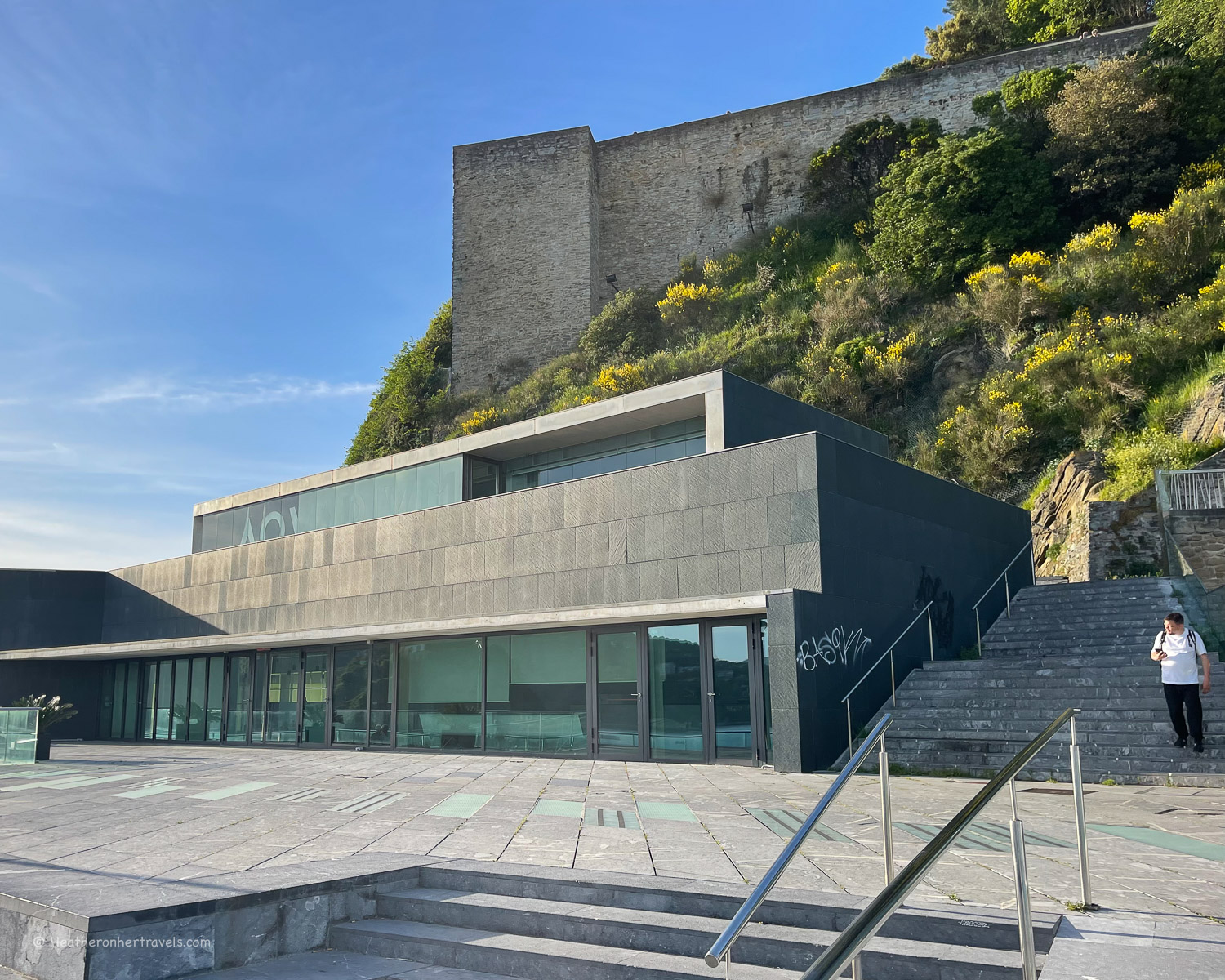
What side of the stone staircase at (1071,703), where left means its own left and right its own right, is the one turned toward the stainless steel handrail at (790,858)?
front

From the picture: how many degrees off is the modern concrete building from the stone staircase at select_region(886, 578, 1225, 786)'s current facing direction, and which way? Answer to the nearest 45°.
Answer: approximately 90° to its right

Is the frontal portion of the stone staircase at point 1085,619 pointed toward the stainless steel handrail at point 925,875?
yes

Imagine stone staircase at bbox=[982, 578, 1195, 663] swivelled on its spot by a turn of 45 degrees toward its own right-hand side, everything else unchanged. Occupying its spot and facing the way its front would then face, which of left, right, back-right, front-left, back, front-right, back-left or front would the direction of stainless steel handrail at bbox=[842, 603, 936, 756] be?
front

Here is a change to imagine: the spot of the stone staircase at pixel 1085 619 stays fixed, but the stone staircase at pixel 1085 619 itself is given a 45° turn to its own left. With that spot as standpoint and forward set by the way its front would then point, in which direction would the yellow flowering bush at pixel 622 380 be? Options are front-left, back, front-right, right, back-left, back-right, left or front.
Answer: back

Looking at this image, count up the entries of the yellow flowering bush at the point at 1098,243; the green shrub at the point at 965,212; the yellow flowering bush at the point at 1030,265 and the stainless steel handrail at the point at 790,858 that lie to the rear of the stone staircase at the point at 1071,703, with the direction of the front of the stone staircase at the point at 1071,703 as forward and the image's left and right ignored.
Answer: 3

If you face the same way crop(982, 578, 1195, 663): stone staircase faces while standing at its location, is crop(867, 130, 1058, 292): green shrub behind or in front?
behind

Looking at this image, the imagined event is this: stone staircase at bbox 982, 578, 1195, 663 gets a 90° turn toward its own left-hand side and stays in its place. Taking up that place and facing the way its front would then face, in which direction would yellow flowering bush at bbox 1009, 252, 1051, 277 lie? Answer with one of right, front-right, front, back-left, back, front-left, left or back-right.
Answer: left

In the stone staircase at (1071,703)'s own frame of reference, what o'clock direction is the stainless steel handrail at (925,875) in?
The stainless steel handrail is roughly at 12 o'clock from the stone staircase.

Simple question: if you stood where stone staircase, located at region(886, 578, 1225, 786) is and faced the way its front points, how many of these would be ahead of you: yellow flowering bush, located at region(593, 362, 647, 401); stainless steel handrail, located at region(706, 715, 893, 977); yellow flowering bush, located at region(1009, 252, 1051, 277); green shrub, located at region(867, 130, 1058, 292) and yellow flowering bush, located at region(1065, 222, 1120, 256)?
1

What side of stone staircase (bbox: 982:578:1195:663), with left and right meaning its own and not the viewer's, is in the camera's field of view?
front

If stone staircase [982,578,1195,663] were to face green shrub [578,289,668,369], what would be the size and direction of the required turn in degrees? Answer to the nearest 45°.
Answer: approximately 135° to its right

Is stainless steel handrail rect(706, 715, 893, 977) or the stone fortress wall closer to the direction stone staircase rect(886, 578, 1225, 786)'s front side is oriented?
the stainless steel handrail

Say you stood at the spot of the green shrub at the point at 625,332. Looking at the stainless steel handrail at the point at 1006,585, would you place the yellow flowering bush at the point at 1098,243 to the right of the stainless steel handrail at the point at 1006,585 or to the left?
left

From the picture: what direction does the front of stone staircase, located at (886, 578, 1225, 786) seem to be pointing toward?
toward the camera

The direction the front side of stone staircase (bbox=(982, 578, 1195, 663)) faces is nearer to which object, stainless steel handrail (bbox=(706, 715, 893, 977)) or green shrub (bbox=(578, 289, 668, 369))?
the stainless steel handrail
